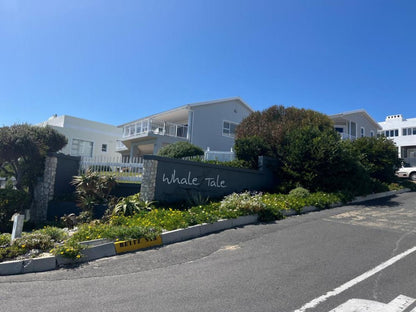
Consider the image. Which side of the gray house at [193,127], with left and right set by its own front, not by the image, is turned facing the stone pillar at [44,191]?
front

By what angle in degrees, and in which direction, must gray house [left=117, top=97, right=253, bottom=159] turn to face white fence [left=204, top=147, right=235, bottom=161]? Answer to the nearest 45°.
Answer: approximately 45° to its left

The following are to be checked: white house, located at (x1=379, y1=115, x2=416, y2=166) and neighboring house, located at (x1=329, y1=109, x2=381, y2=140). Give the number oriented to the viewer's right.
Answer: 0

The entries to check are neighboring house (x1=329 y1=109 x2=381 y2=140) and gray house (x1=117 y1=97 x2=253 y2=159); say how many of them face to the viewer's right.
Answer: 0

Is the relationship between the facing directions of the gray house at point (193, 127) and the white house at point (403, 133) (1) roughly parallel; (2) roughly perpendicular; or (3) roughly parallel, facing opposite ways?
roughly parallel

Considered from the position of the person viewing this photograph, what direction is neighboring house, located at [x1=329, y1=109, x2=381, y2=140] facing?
facing the viewer and to the left of the viewer

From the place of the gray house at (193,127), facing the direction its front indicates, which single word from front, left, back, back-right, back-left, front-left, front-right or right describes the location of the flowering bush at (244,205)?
front-left

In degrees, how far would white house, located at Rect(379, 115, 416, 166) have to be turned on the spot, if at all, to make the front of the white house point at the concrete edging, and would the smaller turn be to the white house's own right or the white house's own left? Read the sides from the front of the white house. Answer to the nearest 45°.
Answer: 0° — it already faces it

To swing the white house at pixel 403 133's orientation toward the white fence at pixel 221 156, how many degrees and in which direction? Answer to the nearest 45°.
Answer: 0° — it already faces it

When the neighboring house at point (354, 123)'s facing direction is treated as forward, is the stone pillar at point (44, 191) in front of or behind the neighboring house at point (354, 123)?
in front

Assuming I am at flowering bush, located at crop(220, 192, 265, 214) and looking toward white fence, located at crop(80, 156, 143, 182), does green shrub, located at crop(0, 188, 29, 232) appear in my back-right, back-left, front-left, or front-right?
front-left

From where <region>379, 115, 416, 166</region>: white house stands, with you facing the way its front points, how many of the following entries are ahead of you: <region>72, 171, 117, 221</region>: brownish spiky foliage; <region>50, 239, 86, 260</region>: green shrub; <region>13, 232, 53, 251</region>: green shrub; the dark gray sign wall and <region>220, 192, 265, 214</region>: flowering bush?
5

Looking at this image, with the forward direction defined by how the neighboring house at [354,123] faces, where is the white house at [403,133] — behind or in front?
behind

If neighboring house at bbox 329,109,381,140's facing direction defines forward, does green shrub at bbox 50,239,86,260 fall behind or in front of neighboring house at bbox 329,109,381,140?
in front

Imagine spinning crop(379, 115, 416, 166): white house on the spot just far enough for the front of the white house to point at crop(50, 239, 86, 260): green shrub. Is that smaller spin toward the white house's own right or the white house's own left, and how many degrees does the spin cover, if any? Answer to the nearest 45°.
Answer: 0° — it already faces it

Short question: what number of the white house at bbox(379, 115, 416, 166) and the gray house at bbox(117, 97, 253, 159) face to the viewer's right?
0

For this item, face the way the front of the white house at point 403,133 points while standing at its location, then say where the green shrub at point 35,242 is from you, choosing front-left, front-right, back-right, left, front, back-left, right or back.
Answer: front

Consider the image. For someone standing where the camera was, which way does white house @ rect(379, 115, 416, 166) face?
facing the viewer

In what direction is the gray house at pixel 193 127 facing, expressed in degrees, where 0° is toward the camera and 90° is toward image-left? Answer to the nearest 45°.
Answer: approximately 45°

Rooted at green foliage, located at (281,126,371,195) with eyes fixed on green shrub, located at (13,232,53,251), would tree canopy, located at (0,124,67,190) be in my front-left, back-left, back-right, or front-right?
front-right

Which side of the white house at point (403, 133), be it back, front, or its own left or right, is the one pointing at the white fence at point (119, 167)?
front
